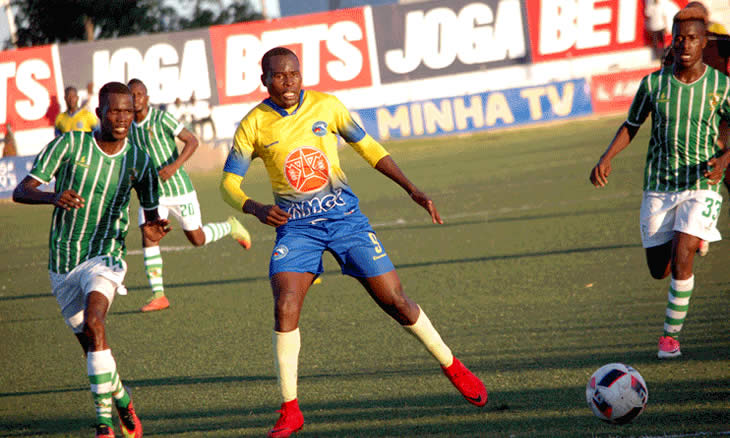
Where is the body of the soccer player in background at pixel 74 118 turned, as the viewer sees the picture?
toward the camera

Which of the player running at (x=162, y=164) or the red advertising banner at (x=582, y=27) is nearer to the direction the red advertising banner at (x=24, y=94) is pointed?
the player running

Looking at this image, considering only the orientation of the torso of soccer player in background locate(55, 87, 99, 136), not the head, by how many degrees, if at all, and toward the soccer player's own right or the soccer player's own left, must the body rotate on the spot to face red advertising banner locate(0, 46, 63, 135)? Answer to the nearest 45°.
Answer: approximately 180°

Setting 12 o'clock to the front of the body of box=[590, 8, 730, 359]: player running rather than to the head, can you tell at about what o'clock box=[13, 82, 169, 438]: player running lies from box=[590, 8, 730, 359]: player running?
box=[13, 82, 169, 438]: player running is roughly at 2 o'clock from box=[590, 8, 730, 359]: player running.

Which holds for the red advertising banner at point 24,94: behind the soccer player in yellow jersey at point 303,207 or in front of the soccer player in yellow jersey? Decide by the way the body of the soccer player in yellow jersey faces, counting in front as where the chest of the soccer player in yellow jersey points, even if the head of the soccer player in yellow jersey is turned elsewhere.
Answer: behind

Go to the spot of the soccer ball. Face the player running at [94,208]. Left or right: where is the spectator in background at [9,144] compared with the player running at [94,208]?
right

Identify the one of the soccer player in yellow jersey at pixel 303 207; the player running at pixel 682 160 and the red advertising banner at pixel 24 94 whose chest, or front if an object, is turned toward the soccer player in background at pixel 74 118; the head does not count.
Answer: the red advertising banner

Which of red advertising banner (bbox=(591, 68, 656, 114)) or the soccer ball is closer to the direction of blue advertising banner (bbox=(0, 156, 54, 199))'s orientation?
the soccer ball

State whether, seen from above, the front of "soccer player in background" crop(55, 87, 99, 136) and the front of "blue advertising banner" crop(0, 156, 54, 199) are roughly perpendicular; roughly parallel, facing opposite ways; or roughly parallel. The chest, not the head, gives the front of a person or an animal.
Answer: roughly parallel

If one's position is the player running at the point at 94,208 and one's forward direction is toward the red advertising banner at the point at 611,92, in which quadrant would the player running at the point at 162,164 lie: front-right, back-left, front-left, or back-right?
front-left

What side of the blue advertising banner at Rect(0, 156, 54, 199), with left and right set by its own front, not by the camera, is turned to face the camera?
front

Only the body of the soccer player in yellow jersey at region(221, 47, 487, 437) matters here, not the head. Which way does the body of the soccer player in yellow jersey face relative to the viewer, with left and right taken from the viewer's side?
facing the viewer

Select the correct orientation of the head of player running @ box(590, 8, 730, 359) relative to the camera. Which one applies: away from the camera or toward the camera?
toward the camera

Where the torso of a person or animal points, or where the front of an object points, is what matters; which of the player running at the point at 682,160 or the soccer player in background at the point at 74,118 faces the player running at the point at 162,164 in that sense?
the soccer player in background

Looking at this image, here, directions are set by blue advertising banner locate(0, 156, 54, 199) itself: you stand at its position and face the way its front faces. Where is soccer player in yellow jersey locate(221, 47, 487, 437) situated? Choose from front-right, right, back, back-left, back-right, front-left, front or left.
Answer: front

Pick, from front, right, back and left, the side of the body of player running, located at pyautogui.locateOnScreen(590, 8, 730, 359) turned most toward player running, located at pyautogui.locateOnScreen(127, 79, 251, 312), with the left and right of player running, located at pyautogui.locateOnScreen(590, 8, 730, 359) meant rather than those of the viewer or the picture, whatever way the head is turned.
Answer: right
